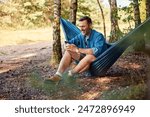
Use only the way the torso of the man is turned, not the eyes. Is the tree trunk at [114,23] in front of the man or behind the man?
behind

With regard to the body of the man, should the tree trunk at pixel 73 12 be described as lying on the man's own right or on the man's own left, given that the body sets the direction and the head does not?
on the man's own right

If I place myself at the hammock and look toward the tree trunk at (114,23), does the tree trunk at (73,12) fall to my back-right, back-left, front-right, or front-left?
front-left

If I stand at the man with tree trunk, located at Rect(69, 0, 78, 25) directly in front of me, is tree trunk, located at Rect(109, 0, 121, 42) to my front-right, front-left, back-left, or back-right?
front-right
